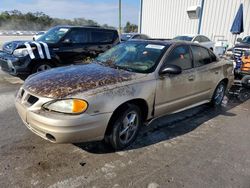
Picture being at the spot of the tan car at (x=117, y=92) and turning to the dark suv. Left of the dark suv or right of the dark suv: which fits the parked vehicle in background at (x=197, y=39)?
right

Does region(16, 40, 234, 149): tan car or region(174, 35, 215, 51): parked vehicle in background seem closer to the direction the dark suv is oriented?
the tan car

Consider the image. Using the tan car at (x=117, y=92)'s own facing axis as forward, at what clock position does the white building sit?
The white building is roughly at 5 o'clock from the tan car.

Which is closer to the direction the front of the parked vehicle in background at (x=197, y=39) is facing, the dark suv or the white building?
the dark suv

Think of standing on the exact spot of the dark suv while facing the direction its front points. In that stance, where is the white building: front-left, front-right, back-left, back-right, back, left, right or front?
back

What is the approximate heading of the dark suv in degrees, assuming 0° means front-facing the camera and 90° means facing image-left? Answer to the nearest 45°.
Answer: approximately 45°

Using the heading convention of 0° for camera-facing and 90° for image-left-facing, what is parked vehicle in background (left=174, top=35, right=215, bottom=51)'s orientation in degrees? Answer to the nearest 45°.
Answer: approximately 45°

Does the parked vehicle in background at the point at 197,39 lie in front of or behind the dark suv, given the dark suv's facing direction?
behind

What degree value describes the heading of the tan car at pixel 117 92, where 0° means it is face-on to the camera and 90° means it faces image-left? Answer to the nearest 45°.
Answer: approximately 45°

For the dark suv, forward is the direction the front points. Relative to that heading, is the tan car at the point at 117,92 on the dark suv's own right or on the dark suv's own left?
on the dark suv's own left

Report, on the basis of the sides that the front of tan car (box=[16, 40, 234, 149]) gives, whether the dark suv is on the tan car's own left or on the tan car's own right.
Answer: on the tan car's own right

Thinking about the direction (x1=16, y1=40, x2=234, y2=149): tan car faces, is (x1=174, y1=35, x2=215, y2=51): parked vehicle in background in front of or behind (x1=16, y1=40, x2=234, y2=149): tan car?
behind
